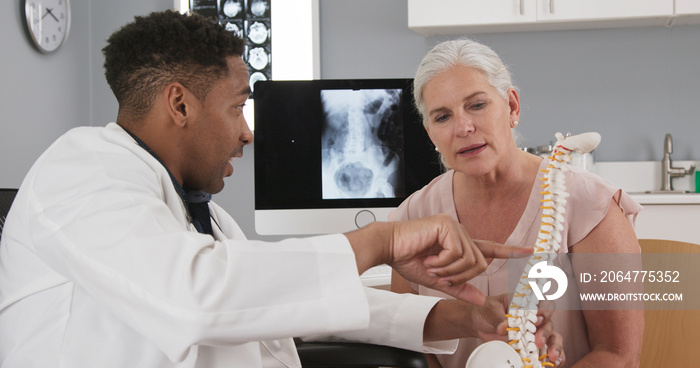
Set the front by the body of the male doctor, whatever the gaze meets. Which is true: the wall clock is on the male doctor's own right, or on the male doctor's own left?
on the male doctor's own left

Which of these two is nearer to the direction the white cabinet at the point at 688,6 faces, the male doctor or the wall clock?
the male doctor

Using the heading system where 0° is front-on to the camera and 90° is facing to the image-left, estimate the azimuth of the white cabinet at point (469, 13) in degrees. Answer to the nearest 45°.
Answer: approximately 0°

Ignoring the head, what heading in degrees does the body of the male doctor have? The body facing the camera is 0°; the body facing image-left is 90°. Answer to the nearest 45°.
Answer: approximately 270°

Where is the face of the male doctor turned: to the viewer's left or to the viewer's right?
to the viewer's right

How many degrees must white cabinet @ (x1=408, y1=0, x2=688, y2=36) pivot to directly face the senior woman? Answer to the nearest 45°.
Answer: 0° — it already faces them

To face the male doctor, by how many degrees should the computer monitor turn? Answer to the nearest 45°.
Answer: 0° — it already faces them
